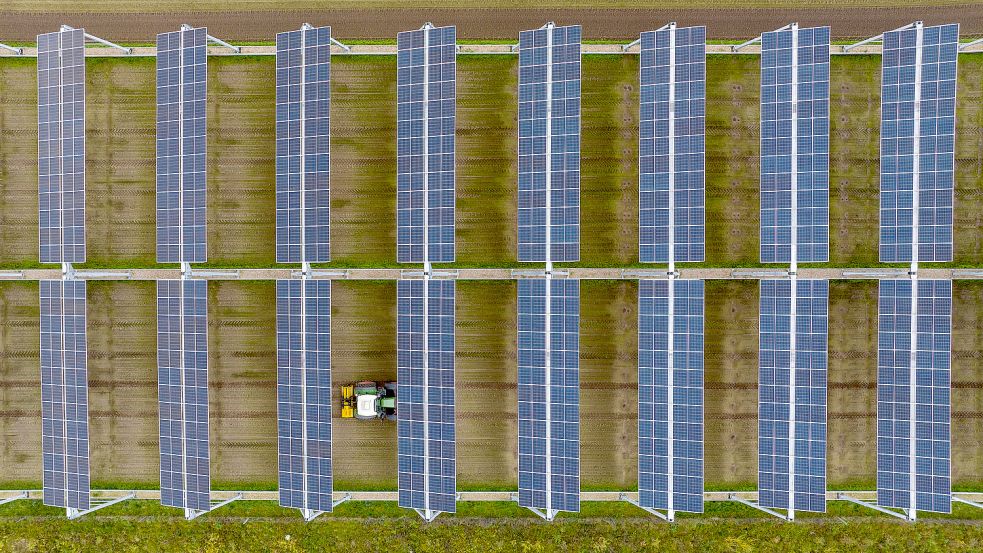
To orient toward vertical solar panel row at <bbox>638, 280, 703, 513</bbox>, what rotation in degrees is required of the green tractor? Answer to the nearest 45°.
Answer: approximately 45° to its right
